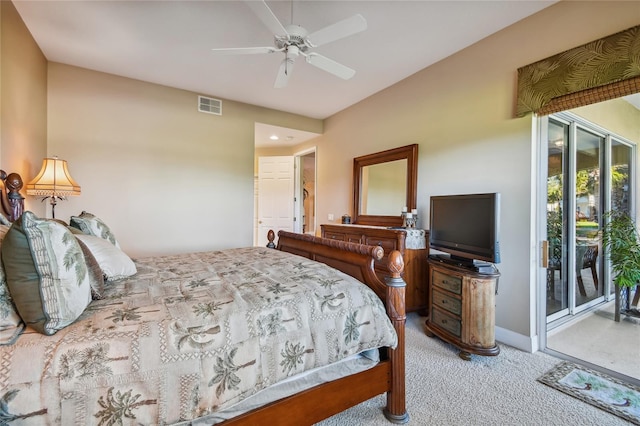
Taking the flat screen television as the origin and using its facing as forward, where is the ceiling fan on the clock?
The ceiling fan is roughly at 12 o'clock from the flat screen television.

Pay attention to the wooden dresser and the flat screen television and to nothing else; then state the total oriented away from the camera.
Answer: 0

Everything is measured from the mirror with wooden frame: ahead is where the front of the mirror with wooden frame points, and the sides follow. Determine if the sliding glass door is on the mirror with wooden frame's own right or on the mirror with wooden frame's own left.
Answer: on the mirror with wooden frame's own left

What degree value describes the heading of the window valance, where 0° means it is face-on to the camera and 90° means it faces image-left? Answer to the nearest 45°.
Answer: approximately 45°

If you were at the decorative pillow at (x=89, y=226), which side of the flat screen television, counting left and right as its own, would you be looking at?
front

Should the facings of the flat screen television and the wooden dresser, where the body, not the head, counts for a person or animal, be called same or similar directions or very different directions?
same or similar directions

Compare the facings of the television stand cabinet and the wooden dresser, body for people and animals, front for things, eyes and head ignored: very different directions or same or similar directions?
same or similar directions

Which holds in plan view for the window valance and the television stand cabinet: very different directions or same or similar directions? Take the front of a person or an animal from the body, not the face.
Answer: same or similar directions

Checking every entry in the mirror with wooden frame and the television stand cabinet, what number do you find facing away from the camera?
0

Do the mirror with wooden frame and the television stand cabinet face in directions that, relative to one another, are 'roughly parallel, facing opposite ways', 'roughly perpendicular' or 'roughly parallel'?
roughly parallel

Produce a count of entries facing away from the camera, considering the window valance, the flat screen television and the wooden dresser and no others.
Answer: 0

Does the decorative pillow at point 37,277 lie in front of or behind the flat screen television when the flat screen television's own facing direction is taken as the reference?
in front

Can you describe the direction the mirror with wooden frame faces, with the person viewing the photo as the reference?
facing the viewer and to the left of the viewer

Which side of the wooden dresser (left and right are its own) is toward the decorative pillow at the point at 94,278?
front

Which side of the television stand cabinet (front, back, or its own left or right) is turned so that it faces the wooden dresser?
right

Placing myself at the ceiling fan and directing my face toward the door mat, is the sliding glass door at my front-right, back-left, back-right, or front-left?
front-left

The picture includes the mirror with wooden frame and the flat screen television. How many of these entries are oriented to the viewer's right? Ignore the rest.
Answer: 0
